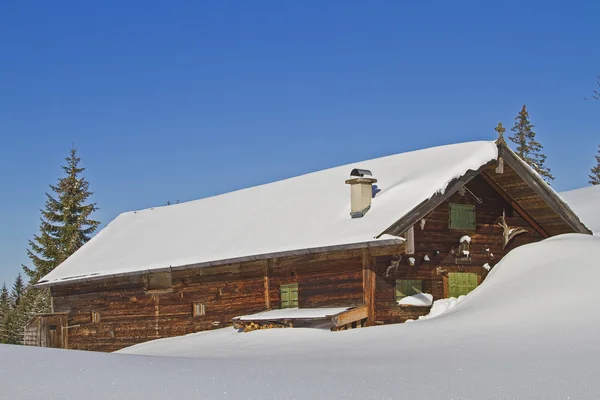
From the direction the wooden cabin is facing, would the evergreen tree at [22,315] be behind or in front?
behind

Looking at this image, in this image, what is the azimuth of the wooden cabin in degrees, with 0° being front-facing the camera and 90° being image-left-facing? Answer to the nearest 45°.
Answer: approximately 315°
